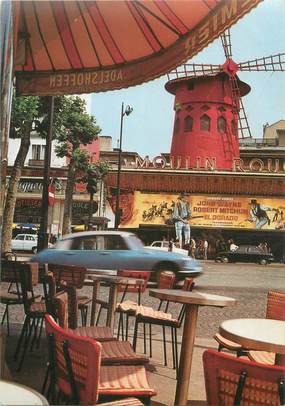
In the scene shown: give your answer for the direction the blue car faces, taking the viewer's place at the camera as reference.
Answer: facing to the right of the viewer

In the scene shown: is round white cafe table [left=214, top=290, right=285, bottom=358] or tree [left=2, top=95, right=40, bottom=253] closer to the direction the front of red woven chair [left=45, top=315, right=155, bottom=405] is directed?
the round white cafe table

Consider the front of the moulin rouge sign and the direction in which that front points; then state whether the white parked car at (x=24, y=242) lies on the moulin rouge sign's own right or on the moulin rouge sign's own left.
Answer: on the moulin rouge sign's own right

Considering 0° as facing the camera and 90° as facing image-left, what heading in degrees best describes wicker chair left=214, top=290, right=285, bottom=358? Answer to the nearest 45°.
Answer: approximately 45°

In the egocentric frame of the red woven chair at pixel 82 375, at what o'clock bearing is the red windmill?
The red windmill is roughly at 11 o'clock from the red woven chair.
